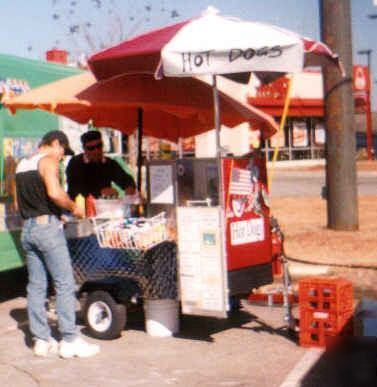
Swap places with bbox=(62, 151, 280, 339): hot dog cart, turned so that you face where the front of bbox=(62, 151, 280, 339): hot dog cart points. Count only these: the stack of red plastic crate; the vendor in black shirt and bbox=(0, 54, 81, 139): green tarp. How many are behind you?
2

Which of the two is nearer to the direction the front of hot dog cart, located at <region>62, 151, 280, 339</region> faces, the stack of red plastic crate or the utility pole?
the stack of red plastic crate

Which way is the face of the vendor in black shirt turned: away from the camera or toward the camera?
toward the camera

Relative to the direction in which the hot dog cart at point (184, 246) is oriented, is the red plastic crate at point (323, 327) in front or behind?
in front

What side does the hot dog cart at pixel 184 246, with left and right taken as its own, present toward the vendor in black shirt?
back

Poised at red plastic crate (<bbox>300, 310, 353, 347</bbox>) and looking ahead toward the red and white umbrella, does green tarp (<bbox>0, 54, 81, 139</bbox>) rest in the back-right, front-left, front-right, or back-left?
front-right

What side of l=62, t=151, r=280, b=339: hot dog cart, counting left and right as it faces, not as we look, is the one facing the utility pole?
left
